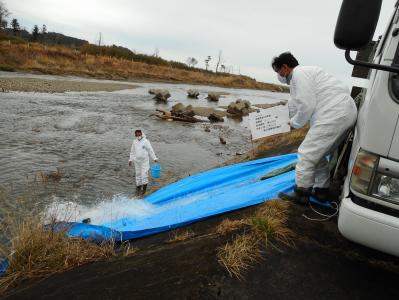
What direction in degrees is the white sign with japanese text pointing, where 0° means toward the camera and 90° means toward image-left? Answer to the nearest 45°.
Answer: approximately 0°

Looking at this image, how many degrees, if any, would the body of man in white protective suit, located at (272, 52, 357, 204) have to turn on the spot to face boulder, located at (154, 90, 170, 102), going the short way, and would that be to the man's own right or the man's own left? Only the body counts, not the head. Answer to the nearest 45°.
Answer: approximately 45° to the man's own right

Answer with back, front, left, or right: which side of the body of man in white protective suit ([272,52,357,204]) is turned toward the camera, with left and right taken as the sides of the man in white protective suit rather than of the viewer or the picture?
left

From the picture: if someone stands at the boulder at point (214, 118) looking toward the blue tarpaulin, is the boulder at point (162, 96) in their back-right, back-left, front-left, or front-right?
back-right
